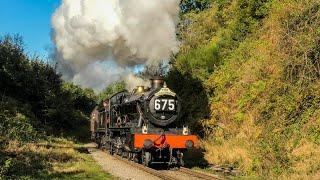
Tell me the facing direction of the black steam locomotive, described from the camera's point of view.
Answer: facing the viewer and to the right of the viewer
